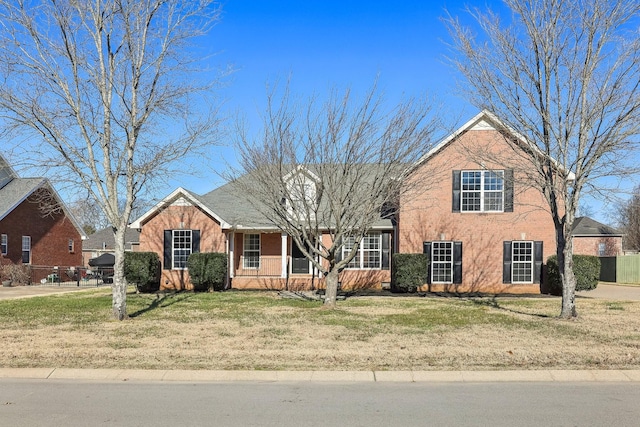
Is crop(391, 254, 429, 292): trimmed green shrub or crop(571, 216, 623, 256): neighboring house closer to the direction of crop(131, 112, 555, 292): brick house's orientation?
the trimmed green shrub

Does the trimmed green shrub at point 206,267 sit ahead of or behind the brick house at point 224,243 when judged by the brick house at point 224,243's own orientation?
ahead

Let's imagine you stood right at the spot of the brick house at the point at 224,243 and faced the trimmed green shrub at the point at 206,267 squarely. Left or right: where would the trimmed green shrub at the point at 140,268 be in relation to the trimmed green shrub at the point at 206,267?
right

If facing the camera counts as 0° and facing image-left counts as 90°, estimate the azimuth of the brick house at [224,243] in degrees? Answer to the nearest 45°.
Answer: approximately 0°

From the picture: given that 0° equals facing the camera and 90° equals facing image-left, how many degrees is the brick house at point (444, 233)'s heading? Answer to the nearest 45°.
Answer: approximately 0°

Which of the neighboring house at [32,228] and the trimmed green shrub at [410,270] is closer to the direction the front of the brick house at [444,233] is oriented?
the trimmed green shrub

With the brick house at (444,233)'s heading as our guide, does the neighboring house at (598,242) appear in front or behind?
behind
